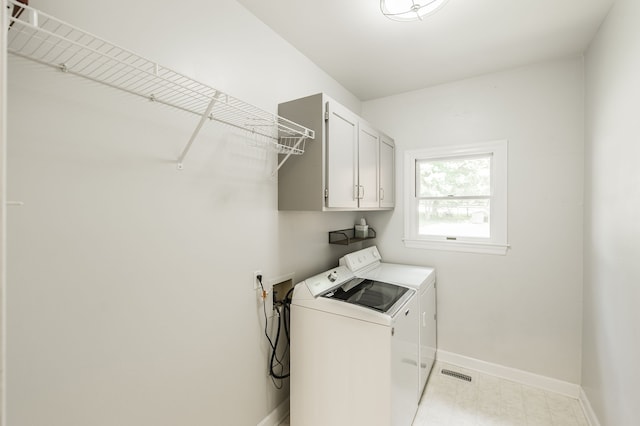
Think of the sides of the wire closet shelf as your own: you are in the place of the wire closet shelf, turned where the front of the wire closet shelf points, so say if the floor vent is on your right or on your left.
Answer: on your left

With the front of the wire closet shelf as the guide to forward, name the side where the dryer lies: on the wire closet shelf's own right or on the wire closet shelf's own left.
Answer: on the wire closet shelf's own left

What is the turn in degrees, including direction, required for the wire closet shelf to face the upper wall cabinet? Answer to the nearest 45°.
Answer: approximately 45° to its left

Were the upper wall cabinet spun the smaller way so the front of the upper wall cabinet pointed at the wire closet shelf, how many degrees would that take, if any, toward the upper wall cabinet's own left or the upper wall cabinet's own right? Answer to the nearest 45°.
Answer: approximately 90° to the upper wall cabinet's own right

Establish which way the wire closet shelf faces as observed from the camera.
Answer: facing the viewer and to the right of the viewer

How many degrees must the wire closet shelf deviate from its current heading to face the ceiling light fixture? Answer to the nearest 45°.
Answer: approximately 45° to its left

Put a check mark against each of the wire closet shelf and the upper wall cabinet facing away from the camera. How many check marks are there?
0
